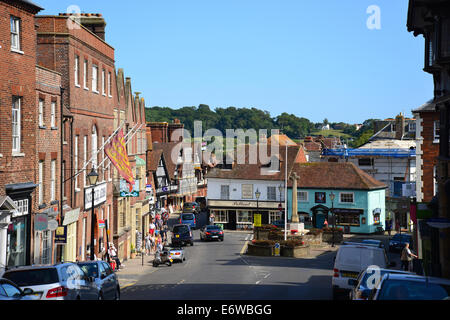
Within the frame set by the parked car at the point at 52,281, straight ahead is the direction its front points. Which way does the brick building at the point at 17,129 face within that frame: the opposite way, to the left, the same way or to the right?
to the right

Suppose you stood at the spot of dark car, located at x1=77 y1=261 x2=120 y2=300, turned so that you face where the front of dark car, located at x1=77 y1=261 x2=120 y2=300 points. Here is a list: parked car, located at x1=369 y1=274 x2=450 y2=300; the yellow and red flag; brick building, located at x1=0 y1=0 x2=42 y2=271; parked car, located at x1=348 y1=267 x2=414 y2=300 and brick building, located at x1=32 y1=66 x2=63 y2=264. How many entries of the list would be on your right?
2

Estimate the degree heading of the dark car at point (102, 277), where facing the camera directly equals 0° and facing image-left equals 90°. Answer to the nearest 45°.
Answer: approximately 225°

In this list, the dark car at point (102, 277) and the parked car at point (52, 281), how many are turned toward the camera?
0

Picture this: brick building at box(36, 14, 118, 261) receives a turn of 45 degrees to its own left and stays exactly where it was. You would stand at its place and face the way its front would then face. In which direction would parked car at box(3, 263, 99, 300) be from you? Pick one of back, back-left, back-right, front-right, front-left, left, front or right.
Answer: right

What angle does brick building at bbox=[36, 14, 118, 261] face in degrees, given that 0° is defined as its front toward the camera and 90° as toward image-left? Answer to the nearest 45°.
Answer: approximately 315°

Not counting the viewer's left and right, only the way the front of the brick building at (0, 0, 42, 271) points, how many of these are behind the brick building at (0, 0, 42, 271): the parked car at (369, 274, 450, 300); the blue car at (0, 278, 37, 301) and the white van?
0

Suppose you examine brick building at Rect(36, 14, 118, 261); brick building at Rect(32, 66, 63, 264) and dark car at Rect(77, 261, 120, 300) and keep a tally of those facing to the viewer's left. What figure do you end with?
0

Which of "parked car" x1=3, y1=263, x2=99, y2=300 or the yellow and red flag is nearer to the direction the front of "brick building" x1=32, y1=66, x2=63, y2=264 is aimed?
the parked car

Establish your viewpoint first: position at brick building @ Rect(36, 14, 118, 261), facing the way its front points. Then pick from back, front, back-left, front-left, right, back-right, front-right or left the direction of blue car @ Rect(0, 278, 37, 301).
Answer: front-right

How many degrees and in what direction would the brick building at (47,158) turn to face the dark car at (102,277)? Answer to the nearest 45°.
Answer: approximately 45° to its right

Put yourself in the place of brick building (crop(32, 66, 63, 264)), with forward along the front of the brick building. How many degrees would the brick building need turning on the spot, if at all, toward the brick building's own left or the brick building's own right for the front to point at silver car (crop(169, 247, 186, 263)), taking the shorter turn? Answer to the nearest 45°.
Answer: approximately 90° to the brick building's own left

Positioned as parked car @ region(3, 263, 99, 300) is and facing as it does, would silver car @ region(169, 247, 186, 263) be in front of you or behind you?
in front

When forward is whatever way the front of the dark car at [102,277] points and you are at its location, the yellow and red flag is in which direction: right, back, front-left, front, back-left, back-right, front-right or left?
front-left

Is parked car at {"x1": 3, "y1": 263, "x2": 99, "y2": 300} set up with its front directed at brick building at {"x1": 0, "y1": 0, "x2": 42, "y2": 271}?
no

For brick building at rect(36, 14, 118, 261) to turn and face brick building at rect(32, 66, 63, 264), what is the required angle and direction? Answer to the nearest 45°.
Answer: approximately 45° to its right

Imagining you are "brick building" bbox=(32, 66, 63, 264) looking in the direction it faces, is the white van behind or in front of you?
in front

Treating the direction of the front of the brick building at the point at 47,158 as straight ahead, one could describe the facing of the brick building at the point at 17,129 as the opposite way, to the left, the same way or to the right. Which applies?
the same way

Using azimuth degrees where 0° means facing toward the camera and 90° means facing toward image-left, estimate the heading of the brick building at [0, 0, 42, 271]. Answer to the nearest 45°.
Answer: approximately 315°

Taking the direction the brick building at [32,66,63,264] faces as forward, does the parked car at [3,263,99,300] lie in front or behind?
in front
